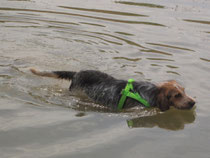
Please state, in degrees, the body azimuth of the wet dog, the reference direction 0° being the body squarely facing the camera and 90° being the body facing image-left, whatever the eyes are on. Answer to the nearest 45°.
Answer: approximately 270°
